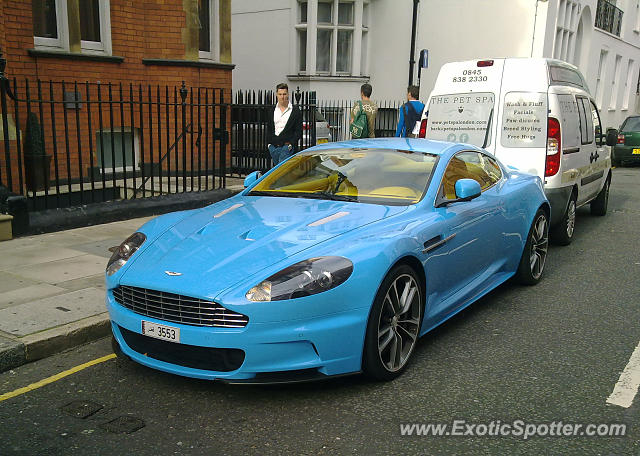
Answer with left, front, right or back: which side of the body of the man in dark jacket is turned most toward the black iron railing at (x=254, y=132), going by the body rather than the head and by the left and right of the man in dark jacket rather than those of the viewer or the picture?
back

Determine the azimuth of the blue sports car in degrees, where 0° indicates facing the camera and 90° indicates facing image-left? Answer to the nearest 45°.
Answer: approximately 45°

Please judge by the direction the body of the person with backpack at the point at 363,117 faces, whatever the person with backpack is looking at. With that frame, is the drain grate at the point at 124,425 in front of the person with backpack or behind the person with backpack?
behind

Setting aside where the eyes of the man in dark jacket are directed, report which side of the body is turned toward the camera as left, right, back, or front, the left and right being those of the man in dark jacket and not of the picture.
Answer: front

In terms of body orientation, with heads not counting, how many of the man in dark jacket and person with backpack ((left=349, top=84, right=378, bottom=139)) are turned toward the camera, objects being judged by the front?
1

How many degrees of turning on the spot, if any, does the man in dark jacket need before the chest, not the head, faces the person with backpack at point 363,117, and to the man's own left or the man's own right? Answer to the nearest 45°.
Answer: approximately 135° to the man's own left

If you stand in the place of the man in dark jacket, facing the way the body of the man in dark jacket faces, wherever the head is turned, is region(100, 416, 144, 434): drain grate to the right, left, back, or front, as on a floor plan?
front

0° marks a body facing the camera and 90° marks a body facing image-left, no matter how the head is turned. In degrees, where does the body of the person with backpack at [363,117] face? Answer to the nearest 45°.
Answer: approximately 180°

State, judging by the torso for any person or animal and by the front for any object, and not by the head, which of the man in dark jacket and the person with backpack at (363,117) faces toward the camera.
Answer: the man in dark jacket

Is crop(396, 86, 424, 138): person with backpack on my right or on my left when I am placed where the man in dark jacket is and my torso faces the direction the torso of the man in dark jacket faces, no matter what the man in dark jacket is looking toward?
on my left

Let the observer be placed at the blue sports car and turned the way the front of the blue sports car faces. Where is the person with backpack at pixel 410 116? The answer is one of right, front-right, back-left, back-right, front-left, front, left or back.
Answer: back-right

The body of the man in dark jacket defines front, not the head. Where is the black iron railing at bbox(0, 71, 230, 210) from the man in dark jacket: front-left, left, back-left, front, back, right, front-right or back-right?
right

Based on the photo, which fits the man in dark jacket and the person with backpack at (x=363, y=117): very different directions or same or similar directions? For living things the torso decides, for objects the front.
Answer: very different directions

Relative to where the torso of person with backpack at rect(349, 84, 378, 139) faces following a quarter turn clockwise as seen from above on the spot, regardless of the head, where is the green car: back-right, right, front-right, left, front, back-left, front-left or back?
front-left

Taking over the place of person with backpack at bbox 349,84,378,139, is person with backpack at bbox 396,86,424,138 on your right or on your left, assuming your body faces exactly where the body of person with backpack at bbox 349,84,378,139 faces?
on your right

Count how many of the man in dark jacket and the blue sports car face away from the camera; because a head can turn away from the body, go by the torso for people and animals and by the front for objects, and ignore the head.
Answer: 0
